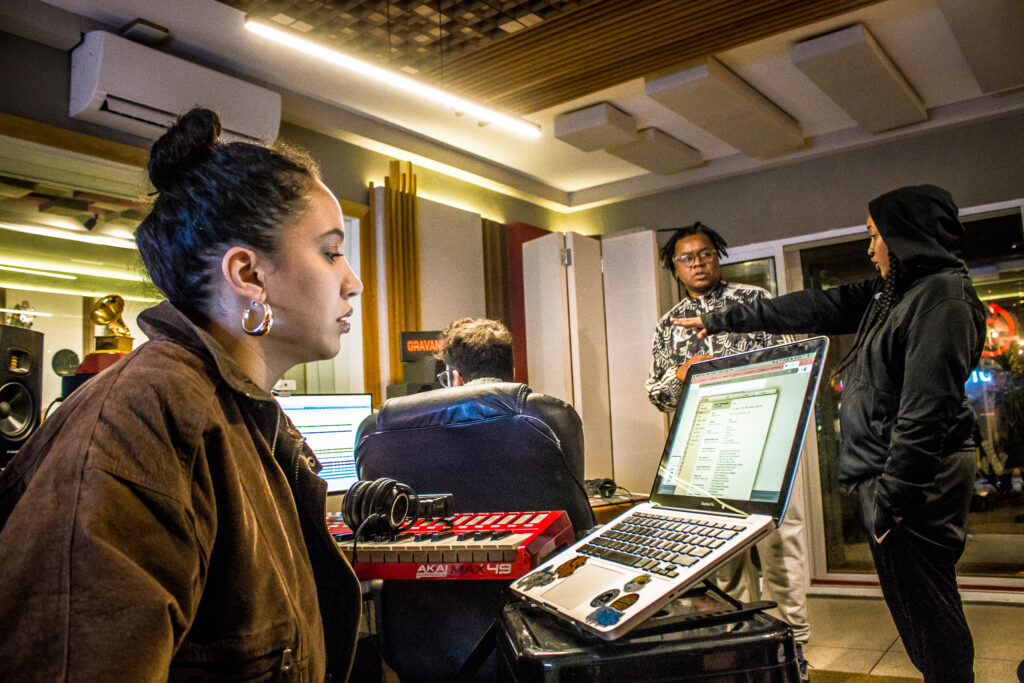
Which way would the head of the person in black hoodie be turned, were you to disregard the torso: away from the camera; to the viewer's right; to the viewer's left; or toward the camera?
to the viewer's left

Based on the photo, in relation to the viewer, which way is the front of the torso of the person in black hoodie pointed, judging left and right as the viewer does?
facing to the left of the viewer

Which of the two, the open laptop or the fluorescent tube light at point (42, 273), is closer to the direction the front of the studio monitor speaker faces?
the open laptop

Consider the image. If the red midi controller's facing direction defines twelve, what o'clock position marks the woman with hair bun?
The woman with hair bun is roughly at 1 o'clock from the red midi controller.

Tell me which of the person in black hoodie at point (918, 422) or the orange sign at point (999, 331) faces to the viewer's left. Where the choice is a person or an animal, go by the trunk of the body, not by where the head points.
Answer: the person in black hoodie

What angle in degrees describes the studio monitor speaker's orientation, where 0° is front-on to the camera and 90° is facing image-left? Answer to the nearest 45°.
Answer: approximately 315°

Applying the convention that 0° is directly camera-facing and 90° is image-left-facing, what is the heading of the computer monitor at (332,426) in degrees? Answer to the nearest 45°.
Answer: approximately 0°

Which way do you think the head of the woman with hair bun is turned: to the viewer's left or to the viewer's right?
to the viewer's right
